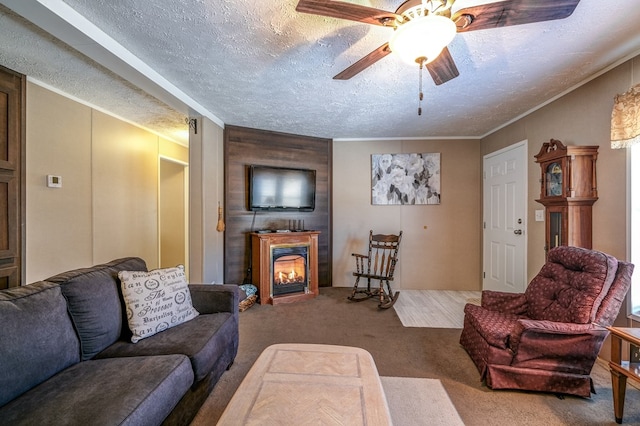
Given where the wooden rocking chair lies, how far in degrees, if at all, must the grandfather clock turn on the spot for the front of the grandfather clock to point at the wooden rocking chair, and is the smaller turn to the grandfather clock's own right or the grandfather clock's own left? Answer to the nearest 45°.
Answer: approximately 45° to the grandfather clock's own right

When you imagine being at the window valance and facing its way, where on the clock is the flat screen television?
The flat screen television is roughly at 1 o'clock from the window valance.

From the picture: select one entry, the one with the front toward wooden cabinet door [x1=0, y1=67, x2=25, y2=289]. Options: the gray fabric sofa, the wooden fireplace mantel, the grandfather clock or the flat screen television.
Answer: the grandfather clock

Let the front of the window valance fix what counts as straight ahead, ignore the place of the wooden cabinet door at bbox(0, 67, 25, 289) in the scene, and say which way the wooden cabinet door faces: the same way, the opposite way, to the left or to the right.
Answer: the opposite way
